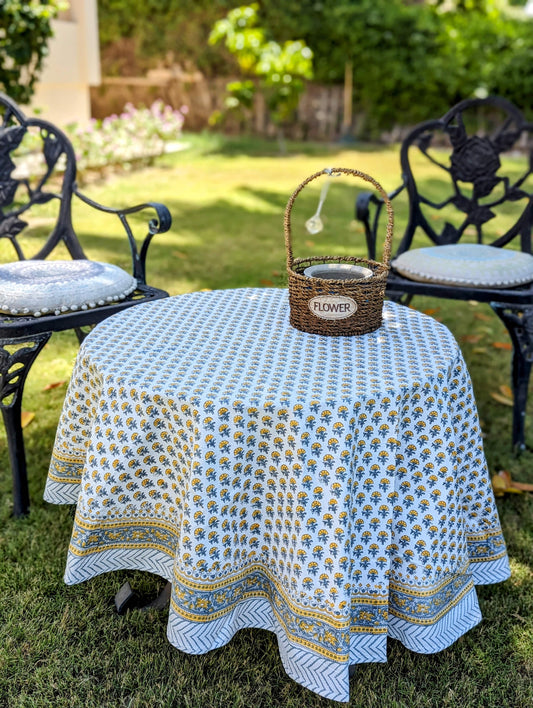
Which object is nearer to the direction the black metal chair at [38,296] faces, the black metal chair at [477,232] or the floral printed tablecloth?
the floral printed tablecloth

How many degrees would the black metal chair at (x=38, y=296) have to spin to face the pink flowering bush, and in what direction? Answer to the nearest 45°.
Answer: approximately 135° to its left

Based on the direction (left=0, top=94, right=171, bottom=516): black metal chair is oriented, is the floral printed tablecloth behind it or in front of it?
in front

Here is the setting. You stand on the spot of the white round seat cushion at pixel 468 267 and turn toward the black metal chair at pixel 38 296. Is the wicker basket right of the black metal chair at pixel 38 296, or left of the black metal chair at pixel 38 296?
left

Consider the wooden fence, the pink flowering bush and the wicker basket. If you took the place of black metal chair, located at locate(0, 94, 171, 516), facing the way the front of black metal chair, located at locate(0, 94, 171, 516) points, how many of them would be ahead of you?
1

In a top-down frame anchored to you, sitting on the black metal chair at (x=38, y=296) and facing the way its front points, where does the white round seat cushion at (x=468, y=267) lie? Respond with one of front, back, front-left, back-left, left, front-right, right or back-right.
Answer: front-left

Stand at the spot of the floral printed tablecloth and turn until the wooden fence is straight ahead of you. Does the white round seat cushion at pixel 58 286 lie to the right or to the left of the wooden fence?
left

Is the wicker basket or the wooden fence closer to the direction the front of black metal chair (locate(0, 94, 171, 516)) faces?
the wicker basket

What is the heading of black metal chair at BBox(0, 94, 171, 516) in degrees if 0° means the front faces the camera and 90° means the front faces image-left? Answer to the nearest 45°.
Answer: approximately 315°

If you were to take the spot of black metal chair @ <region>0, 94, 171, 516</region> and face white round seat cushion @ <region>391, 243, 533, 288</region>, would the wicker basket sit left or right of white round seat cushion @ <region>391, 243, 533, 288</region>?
right
